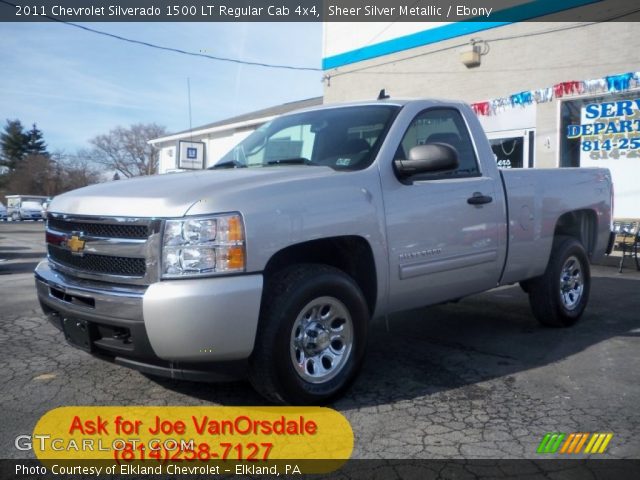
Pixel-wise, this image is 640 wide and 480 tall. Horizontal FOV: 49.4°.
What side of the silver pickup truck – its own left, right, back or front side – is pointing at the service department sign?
back

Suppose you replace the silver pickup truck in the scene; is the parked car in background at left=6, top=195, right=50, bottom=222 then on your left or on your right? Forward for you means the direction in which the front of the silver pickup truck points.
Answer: on your right

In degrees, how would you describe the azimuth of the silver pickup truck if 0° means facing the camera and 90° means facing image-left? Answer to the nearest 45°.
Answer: approximately 45°

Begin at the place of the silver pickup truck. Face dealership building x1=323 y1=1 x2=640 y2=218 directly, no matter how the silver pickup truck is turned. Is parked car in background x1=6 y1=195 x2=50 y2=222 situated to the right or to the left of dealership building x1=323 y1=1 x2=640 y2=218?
left

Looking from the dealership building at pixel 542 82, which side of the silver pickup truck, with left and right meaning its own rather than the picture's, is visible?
back
